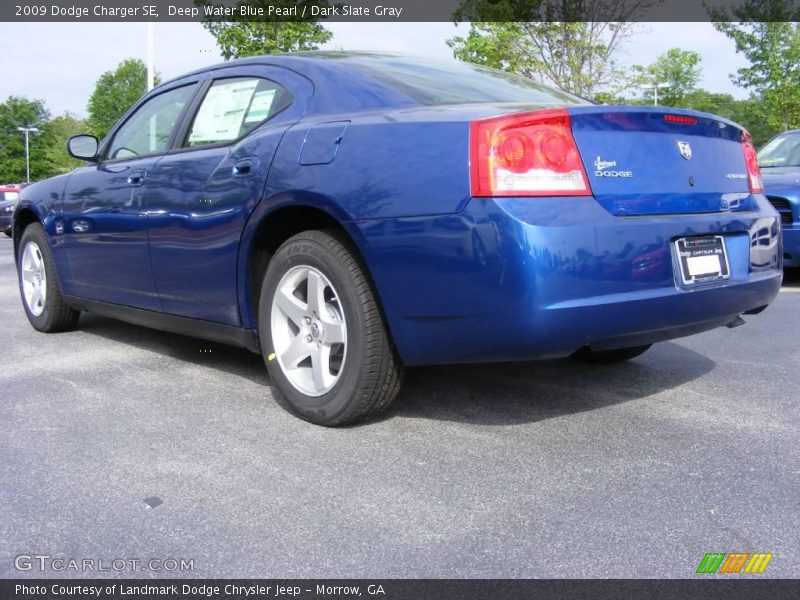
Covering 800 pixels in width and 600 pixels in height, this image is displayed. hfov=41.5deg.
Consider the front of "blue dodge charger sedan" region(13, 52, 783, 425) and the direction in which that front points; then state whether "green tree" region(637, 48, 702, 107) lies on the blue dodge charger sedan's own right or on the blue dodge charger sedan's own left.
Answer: on the blue dodge charger sedan's own right

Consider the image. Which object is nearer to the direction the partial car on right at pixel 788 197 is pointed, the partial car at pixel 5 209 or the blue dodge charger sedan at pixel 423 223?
the blue dodge charger sedan

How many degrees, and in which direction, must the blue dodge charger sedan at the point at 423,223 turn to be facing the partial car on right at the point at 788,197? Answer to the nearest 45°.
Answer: approximately 90° to its right

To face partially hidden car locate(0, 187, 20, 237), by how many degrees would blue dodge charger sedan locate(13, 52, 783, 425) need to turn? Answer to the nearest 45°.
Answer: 0° — it already faces it

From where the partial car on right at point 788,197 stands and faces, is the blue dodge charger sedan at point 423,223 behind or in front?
in front

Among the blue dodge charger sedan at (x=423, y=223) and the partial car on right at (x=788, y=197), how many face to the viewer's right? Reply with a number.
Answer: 0

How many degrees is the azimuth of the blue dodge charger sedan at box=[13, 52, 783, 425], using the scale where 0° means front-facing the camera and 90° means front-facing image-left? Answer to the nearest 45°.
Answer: approximately 135°
